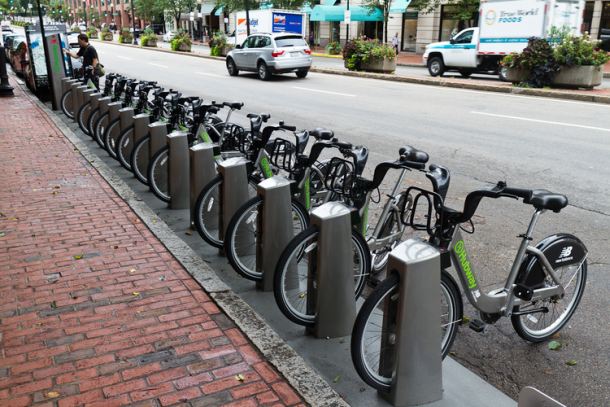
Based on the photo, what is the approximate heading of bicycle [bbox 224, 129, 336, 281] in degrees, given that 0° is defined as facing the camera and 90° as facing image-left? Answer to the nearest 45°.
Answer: approximately 45°

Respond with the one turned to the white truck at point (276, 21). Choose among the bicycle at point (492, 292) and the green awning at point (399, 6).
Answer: the green awning

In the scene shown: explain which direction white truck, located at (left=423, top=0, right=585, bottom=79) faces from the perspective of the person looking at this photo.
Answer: facing away from the viewer and to the left of the viewer

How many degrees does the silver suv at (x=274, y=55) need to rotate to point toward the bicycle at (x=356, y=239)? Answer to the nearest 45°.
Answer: approximately 135° to its left

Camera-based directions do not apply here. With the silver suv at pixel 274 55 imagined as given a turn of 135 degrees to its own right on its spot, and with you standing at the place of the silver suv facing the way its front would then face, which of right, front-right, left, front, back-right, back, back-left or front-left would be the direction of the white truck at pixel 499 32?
front

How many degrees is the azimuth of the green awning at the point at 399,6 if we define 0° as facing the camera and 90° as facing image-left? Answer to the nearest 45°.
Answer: approximately 45°

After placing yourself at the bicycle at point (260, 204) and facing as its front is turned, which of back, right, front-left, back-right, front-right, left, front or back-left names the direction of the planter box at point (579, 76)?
back

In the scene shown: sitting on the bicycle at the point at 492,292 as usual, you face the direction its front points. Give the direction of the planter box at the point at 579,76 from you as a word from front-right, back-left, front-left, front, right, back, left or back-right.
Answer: back-right

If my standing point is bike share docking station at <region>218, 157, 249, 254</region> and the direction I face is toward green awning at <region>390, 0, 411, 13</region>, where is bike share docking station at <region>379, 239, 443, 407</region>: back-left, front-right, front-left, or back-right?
back-right

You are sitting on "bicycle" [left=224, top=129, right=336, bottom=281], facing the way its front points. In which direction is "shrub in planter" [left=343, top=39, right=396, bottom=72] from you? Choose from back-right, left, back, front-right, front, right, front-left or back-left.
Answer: back-right

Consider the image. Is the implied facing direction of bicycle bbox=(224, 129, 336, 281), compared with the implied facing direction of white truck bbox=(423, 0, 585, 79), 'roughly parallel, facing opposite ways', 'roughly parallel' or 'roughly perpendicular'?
roughly perpendicular

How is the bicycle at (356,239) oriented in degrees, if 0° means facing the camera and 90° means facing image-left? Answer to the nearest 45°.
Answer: approximately 45°

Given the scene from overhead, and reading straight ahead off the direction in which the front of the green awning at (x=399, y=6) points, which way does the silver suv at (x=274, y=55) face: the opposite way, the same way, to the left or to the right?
to the right

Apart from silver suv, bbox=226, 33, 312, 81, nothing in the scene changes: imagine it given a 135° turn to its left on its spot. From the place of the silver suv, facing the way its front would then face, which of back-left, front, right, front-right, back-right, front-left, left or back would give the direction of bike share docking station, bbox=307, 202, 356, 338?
front

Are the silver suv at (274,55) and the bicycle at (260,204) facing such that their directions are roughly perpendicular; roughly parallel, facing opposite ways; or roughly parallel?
roughly perpendicular
